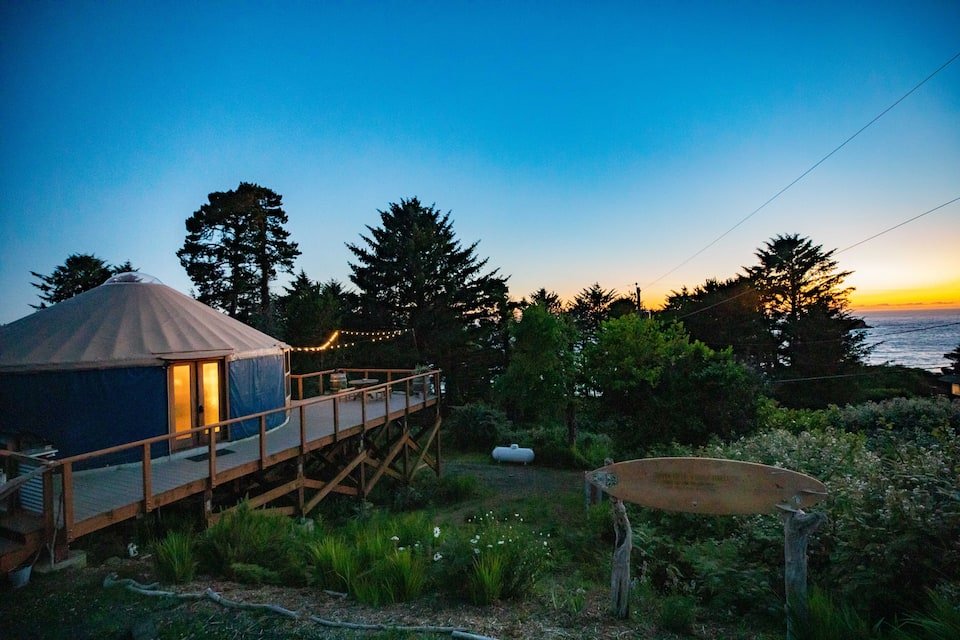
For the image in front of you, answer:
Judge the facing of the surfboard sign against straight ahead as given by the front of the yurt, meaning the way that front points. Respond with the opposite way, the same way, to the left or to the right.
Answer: to the right

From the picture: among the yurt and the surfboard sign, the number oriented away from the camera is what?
0

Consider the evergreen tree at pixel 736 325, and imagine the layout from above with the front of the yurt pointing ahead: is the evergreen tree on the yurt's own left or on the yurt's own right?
on the yurt's own left

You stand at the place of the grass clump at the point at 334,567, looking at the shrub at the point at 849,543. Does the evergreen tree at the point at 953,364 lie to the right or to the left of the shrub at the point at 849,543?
left

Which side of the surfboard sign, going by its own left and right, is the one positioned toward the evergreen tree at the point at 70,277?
right

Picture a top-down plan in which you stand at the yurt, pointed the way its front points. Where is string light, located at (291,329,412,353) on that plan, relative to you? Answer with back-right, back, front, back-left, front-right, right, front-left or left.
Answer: left

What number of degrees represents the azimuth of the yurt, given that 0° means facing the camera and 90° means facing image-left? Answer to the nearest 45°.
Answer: approximately 315°

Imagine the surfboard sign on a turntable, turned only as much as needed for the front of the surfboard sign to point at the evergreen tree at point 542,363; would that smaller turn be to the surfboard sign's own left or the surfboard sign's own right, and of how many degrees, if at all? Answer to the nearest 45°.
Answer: approximately 135° to the surfboard sign's own right

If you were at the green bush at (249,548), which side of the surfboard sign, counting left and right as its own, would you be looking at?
right

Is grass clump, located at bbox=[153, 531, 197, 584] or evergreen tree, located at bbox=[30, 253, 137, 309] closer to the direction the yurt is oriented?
the grass clump

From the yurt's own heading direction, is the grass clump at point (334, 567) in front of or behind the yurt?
in front

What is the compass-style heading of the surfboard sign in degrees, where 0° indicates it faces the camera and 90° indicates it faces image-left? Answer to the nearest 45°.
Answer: approximately 0°

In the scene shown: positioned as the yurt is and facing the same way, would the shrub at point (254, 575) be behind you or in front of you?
in front

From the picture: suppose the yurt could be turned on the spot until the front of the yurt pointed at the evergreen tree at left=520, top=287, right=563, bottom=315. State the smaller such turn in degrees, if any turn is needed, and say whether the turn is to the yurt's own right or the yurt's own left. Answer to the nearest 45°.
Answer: approximately 90° to the yurt's own left
